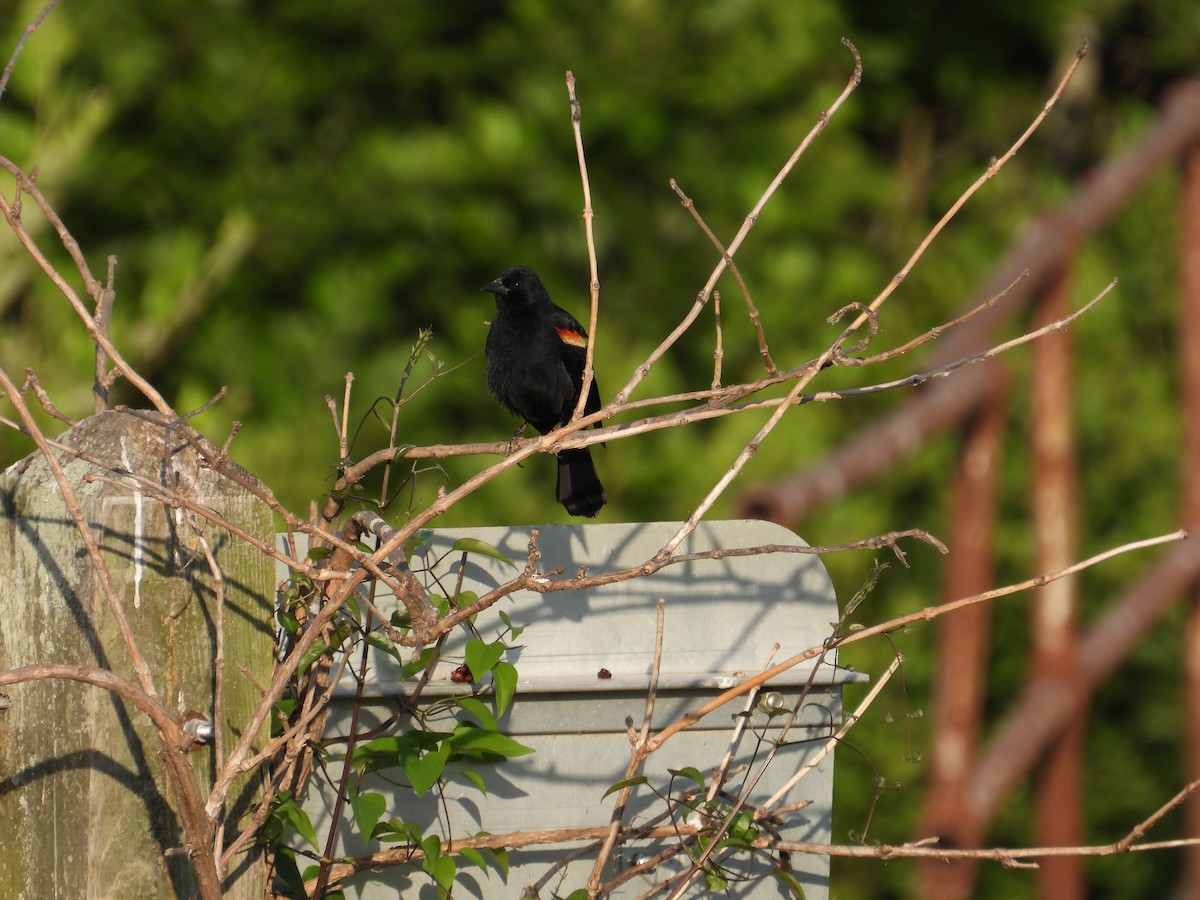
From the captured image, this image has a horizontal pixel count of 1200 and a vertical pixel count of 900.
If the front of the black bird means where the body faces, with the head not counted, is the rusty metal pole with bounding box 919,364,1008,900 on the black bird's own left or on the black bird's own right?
on the black bird's own left

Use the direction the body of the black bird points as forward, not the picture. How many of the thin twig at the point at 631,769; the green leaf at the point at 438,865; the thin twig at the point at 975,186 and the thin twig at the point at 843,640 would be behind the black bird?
0

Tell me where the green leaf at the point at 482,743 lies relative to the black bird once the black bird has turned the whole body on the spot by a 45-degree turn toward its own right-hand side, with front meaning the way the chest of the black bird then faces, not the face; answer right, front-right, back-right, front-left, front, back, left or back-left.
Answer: left

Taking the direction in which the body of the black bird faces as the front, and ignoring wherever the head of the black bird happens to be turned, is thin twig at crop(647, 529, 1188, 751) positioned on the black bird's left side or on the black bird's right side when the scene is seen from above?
on the black bird's left side

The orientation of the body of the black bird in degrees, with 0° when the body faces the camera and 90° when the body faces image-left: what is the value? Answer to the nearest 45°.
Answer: approximately 45°

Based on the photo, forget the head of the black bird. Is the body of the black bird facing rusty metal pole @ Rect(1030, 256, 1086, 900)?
no
